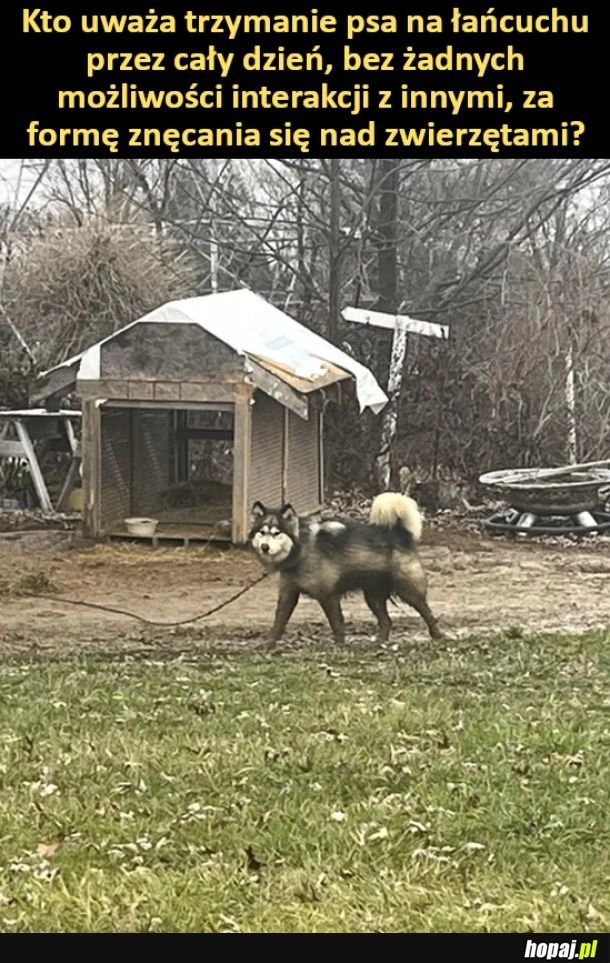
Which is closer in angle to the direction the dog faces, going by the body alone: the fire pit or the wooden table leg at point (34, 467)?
the wooden table leg

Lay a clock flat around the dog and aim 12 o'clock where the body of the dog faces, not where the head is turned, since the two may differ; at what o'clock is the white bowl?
The white bowl is roughly at 2 o'clock from the dog.

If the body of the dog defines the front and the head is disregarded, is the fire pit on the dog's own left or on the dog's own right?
on the dog's own right

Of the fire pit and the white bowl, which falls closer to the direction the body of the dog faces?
the white bowl

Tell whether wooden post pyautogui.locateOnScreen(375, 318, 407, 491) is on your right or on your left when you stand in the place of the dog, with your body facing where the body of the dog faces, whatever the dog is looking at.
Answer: on your right

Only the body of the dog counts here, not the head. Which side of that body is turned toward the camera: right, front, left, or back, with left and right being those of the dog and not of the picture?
left

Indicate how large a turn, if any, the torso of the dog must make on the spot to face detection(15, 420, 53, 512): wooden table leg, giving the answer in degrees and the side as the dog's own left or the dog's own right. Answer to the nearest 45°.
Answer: approximately 45° to the dog's own right

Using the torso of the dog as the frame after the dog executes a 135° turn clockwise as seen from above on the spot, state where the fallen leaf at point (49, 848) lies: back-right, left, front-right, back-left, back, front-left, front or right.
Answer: back-right
